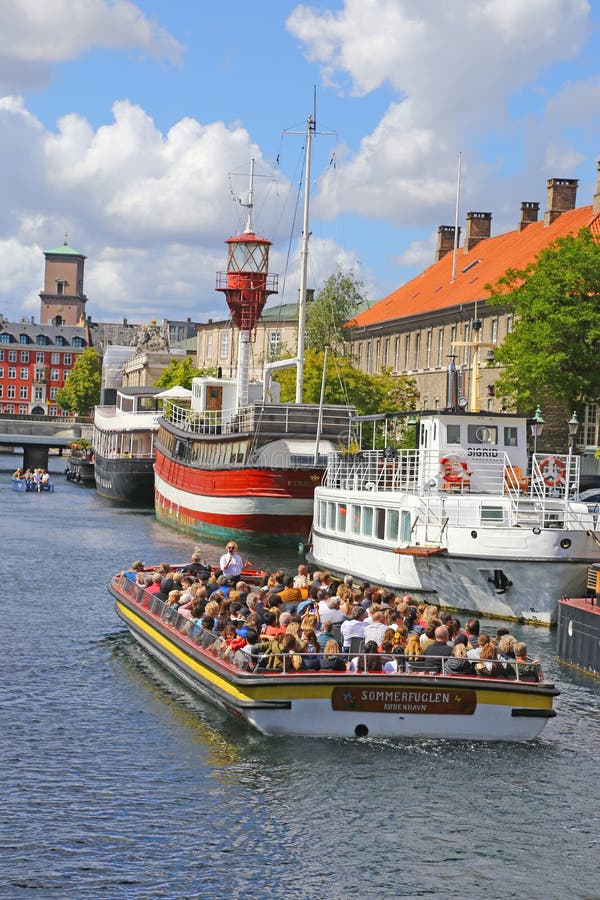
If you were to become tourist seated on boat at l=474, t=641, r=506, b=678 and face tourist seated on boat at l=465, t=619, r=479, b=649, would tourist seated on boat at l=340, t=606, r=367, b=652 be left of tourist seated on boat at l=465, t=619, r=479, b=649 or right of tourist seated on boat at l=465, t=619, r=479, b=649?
left

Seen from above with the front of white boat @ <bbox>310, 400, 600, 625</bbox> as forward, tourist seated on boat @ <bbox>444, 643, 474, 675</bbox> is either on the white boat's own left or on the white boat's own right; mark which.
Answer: on the white boat's own right

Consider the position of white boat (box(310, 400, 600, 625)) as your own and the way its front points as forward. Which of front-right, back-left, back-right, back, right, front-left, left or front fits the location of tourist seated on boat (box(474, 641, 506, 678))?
front-right

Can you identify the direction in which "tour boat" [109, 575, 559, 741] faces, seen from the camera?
facing away from the viewer and to the left of the viewer

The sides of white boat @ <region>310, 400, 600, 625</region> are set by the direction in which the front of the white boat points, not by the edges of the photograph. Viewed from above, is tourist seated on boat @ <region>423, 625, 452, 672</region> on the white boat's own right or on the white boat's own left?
on the white boat's own right

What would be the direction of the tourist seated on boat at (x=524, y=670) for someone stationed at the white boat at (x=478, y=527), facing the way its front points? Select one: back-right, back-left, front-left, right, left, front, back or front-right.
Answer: front-right
